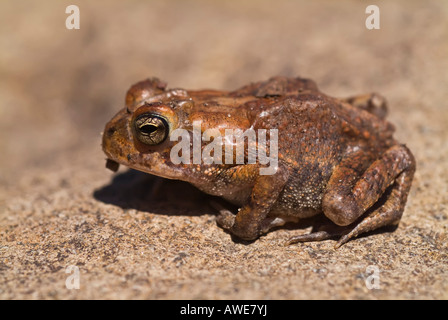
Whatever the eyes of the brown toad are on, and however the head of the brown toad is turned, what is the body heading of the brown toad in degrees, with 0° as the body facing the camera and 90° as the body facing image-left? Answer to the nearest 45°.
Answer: approximately 90°
